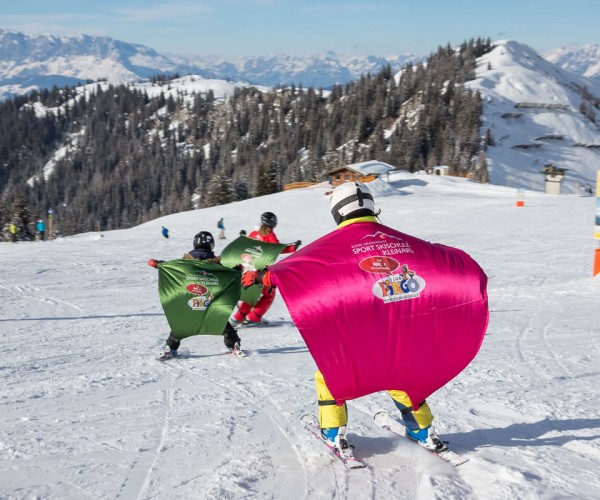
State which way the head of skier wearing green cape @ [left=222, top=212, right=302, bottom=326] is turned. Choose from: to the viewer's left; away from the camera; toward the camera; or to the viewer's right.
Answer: away from the camera

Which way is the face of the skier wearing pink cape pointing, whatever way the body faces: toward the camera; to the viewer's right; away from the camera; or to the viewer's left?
away from the camera

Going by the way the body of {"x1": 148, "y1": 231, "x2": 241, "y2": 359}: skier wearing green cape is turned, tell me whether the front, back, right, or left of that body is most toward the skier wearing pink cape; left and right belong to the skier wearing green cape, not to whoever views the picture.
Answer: back

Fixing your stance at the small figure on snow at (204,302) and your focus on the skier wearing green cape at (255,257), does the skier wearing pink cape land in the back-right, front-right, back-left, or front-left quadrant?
back-right

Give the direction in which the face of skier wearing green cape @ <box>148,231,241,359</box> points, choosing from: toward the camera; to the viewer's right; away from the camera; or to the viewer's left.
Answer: away from the camera

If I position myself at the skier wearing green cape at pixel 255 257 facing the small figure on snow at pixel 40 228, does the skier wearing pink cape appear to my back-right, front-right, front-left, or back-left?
back-left

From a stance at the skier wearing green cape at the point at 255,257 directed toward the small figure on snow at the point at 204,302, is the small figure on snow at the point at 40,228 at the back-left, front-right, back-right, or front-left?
back-right

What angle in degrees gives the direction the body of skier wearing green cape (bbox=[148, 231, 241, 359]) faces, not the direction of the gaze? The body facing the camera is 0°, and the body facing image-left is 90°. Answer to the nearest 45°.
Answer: approximately 180°

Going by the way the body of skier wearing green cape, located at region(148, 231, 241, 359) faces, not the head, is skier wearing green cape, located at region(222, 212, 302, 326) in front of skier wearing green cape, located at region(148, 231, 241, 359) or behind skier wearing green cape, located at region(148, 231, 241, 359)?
in front

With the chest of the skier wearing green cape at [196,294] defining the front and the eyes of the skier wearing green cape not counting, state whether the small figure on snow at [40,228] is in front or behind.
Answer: in front
